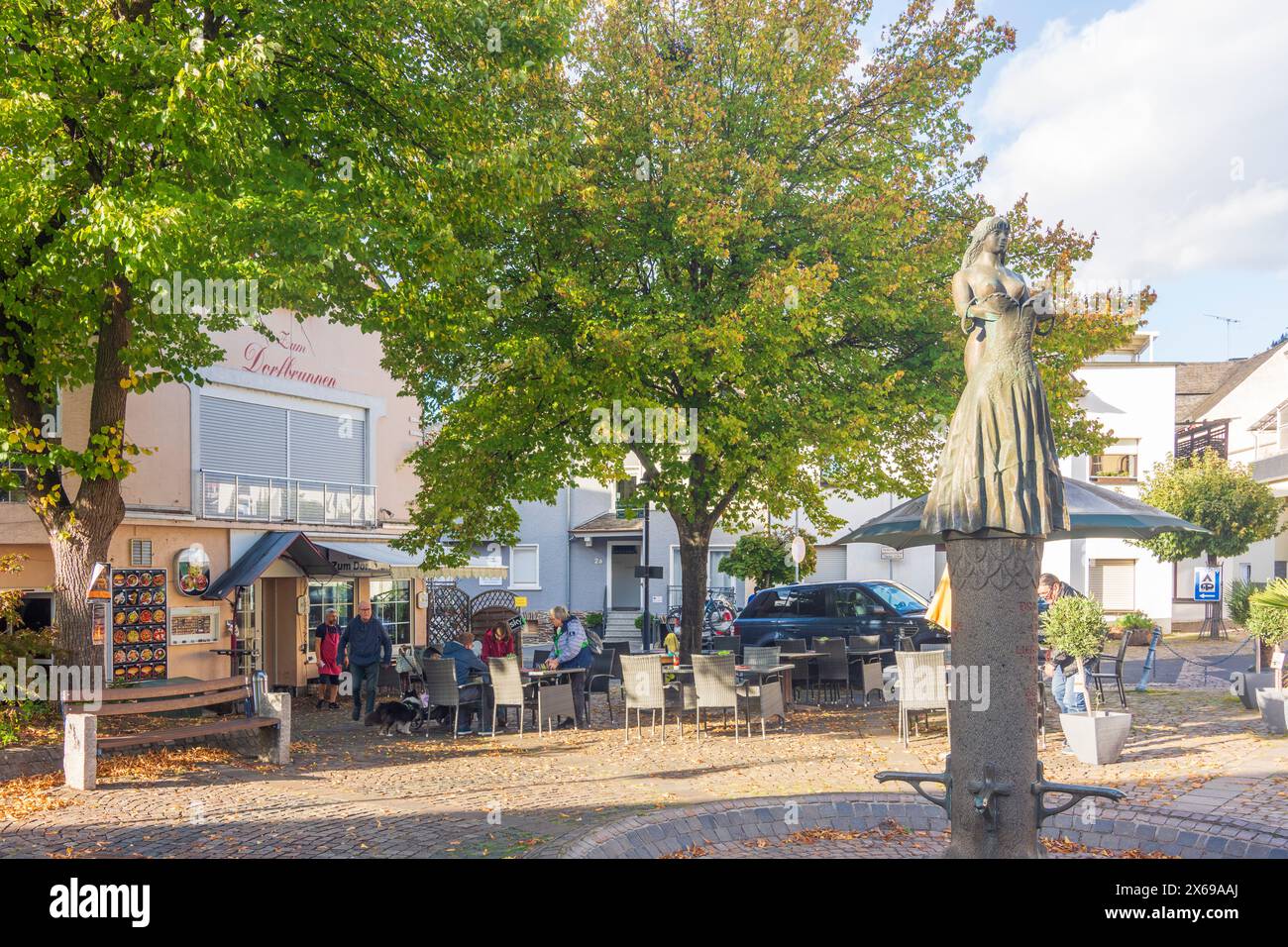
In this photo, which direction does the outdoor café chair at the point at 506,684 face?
away from the camera

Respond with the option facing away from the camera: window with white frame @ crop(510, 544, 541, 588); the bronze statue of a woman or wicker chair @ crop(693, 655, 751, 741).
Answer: the wicker chair

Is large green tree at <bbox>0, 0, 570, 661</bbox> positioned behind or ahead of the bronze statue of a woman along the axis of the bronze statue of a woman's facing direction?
behind

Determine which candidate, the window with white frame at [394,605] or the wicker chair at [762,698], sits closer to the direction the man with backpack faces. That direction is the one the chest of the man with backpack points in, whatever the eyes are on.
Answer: the window with white frame

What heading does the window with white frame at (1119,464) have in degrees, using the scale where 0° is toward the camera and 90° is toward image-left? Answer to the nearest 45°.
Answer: approximately 0°

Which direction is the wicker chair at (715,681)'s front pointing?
away from the camera
